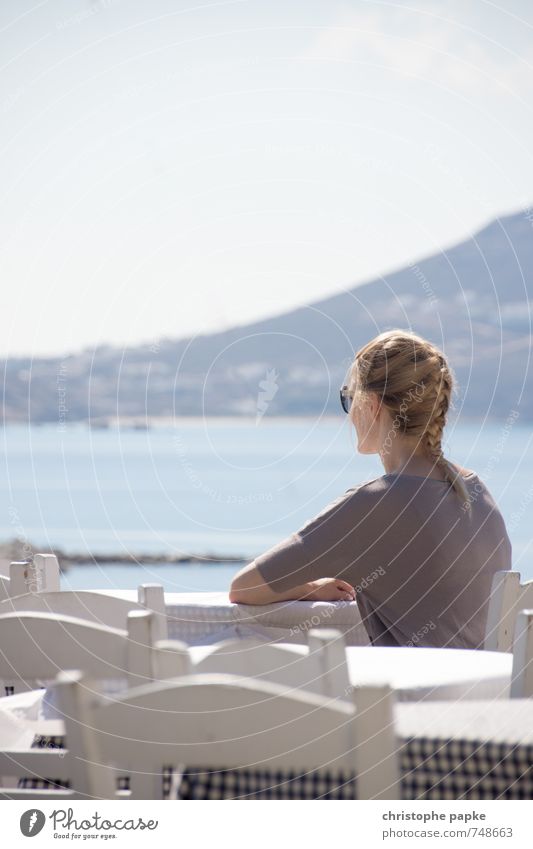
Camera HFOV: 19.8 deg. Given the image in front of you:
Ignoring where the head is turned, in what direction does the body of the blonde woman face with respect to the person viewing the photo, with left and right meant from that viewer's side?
facing away from the viewer and to the left of the viewer

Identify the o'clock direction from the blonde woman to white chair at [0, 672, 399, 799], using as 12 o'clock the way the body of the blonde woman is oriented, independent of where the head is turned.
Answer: The white chair is roughly at 8 o'clock from the blonde woman.
